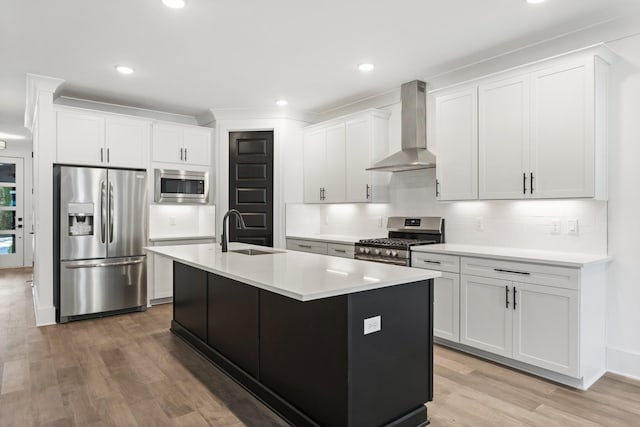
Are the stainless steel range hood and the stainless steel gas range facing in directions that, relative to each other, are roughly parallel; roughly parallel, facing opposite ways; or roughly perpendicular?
roughly parallel

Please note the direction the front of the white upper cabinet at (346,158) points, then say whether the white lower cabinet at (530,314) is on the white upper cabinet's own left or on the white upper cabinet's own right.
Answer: on the white upper cabinet's own left

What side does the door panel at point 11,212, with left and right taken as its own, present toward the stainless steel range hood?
front

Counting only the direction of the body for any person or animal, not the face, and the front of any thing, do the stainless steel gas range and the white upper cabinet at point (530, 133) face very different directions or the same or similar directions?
same or similar directions

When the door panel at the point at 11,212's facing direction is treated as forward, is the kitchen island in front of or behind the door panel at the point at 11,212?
in front

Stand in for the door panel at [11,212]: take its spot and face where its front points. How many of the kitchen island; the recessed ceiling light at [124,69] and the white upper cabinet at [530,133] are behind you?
0

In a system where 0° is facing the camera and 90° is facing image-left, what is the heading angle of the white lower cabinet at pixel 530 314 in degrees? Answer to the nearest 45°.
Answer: approximately 45°

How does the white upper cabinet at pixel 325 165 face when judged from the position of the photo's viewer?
facing the viewer and to the left of the viewer

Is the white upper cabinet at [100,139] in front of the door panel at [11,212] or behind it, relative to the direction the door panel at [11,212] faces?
in front

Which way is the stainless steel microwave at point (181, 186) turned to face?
toward the camera

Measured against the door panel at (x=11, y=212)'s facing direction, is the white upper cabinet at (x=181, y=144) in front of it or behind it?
in front

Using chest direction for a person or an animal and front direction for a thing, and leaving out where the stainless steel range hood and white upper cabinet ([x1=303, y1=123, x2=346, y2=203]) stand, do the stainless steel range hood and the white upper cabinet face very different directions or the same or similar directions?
same or similar directions
